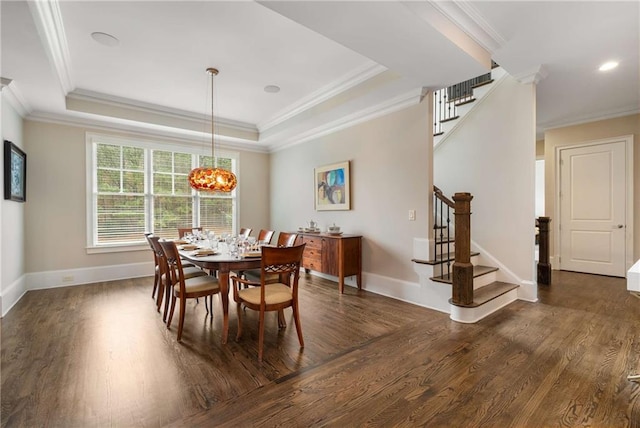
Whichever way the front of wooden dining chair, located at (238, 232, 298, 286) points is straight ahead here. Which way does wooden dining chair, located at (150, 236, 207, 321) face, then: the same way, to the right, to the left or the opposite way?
the opposite way

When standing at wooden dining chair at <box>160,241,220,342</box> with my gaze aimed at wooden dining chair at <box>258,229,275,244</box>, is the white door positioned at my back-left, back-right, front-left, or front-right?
front-right

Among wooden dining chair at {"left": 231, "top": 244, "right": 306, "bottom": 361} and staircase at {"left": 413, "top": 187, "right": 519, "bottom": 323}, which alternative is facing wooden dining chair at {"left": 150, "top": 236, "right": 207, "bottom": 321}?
wooden dining chair at {"left": 231, "top": 244, "right": 306, "bottom": 361}

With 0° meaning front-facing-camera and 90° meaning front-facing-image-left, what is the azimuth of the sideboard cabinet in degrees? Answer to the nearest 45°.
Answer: approximately 45°

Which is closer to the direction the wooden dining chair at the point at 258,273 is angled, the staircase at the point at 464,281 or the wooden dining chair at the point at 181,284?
the wooden dining chair

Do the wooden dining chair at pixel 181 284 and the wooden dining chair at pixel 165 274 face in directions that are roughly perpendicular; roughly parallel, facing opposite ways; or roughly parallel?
roughly parallel

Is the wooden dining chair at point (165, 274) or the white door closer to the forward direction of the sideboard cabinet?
the wooden dining chair

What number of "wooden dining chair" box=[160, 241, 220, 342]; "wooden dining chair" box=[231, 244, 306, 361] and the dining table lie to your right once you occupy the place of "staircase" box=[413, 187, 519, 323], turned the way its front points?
3

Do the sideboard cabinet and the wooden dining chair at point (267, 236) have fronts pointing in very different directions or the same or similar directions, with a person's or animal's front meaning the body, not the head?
same or similar directions

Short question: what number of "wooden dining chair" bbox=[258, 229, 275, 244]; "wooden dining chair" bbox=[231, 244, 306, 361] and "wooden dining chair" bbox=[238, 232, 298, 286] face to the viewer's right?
0

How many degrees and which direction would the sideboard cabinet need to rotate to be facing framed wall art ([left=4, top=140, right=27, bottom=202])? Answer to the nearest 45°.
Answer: approximately 45° to its right

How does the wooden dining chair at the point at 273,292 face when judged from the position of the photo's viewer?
facing away from the viewer and to the left of the viewer

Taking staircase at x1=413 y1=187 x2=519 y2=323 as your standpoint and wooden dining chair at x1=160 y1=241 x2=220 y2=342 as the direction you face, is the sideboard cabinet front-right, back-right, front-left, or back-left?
front-right

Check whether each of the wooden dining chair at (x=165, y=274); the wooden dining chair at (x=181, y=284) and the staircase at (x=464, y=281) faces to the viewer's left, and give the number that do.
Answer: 0

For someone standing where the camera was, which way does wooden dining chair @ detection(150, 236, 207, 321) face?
facing away from the viewer and to the right of the viewer
